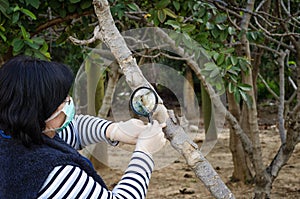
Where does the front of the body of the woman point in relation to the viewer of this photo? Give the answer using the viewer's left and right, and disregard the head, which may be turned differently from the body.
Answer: facing away from the viewer and to the right of the viewer

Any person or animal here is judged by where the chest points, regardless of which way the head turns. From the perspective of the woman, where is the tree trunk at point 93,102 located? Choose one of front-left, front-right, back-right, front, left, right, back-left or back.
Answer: front-left

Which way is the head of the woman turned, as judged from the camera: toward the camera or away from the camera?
away from the camera

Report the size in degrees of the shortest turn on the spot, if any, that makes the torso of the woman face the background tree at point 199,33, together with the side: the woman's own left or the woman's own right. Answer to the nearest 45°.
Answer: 0° — they already face it
